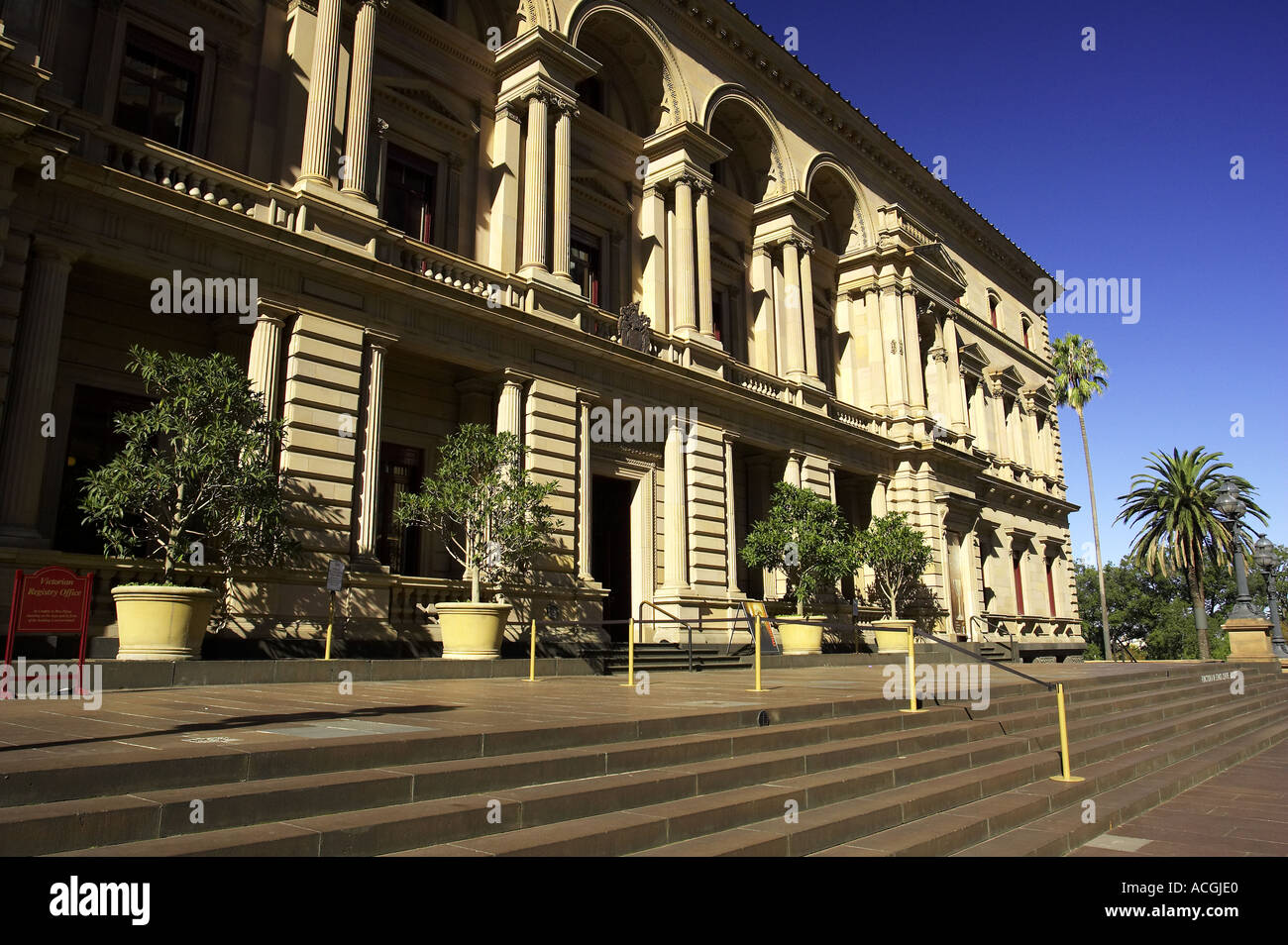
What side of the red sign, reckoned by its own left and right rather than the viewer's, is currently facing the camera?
front

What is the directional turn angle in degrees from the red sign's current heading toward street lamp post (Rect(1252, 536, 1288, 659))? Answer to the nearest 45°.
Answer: approximately 90° to its left

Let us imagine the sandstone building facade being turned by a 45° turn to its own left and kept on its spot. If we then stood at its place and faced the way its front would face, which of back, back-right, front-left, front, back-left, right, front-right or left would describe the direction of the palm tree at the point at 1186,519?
front-left

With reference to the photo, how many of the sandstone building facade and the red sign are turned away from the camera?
0

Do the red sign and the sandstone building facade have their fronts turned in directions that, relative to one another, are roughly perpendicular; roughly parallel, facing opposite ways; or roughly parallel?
roughly parallel

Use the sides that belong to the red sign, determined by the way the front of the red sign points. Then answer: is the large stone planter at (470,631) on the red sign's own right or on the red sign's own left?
on the red sign's own left

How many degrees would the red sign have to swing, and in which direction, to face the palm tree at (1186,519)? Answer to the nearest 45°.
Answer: approximately 90° to its left

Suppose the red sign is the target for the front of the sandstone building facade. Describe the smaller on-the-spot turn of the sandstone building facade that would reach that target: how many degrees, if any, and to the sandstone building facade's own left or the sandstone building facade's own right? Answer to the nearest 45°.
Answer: approximately 45° to the sandstone building facade's own right

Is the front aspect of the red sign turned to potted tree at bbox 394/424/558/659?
no

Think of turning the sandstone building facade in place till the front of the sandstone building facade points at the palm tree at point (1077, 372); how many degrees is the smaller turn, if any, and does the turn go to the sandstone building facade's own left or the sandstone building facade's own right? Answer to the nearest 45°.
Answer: approximately 90° to the sandstone building facade's own left

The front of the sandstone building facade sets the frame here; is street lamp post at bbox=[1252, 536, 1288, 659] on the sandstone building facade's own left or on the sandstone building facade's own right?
on the sandstone building facade's own left

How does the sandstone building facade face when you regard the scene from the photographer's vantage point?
facing the viewer and to the right of the viewer

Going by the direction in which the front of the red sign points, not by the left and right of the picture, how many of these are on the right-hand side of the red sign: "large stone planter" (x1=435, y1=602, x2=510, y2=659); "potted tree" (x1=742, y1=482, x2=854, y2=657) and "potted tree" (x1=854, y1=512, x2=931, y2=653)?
0

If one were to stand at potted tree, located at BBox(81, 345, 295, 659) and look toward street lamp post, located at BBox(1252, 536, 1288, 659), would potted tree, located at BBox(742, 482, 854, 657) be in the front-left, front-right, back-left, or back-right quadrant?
front-left
